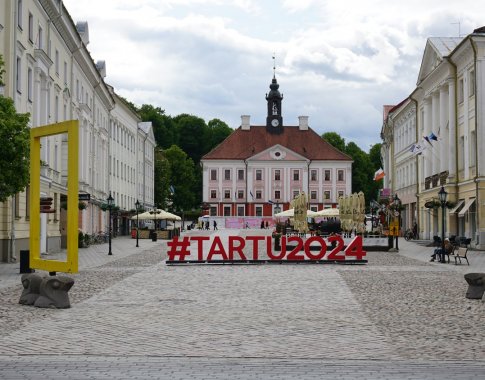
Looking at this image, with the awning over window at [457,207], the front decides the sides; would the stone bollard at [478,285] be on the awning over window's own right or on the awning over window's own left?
on the awning over window's own left

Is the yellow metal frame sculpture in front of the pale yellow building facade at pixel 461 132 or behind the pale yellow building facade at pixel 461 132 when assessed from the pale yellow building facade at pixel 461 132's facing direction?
in front

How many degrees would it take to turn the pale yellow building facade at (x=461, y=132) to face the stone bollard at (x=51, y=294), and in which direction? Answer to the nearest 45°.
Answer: approximately 45° to its left

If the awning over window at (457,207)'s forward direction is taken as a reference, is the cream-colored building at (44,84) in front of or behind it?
in front

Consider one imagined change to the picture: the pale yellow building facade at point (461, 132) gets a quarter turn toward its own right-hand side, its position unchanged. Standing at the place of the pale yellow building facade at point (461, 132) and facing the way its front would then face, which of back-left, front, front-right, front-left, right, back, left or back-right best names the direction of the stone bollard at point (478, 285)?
back-left

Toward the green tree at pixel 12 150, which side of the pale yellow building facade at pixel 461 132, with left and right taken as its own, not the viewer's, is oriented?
front

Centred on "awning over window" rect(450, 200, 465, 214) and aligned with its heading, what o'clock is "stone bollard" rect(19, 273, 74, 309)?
The stone bollard is roughly at 11 o'clock from the awning over window.

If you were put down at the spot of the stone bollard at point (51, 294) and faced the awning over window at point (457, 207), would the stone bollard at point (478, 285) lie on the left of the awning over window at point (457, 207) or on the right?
right

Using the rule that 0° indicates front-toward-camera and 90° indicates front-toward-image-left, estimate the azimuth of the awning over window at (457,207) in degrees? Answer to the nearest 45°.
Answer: approximately 45°
